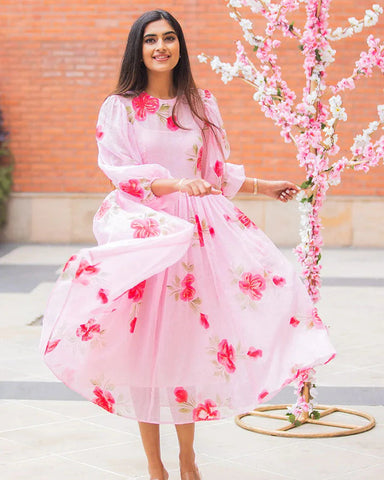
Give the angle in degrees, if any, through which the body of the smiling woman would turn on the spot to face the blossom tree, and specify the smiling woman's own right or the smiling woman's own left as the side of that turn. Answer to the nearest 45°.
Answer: approximately 135° to the smiling woman's own left

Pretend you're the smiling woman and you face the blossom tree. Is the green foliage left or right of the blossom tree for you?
left

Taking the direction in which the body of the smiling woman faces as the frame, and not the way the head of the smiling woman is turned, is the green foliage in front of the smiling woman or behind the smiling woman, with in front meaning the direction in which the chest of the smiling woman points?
behind

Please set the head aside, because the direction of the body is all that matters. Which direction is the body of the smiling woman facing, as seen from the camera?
toward the camera
